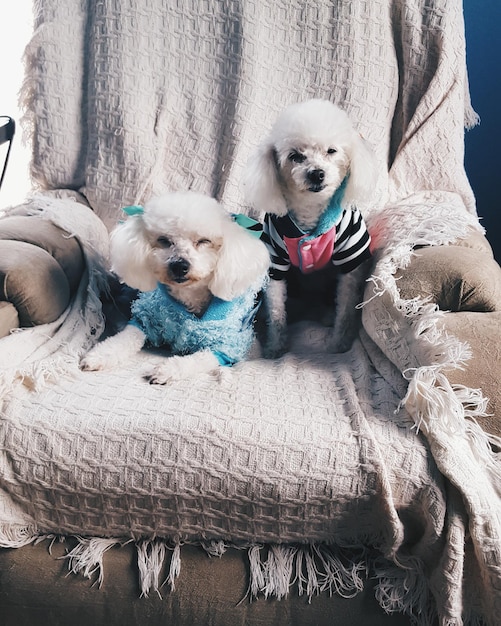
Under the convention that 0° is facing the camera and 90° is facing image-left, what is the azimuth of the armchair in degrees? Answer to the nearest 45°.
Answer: approximately 0°

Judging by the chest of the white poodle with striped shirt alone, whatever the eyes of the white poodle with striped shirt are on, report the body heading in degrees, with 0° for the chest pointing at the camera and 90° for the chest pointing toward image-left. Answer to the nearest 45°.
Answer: approximately 0°

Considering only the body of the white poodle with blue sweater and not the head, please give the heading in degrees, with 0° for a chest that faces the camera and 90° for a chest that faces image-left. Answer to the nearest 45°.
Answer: approximately 45°
